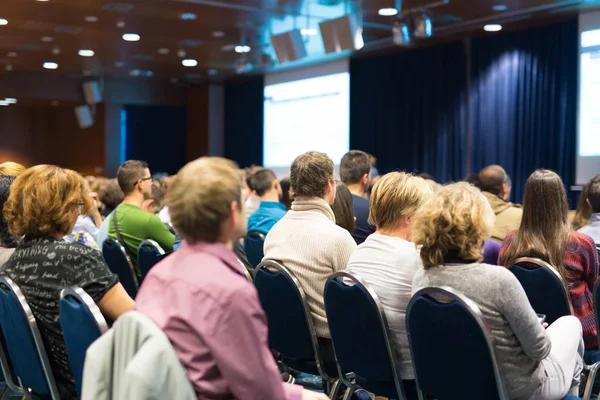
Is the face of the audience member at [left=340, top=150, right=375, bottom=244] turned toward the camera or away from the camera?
away from the camera

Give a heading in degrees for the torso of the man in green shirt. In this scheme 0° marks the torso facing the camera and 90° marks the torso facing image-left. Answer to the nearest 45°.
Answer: approximately 225°

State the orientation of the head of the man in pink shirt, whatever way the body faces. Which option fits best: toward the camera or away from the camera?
away from the camera

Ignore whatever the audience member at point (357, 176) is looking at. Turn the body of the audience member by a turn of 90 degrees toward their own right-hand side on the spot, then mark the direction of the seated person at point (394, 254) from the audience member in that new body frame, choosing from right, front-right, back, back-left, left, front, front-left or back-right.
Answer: front-right

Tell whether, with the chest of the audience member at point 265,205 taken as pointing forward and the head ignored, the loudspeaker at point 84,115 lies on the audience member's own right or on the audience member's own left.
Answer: on the audience member's own left

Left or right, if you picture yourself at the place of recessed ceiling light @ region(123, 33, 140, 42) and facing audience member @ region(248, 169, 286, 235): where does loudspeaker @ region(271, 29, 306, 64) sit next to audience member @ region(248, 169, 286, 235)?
left

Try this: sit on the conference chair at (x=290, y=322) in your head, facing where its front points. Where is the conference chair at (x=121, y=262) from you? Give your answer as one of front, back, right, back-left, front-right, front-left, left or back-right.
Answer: left

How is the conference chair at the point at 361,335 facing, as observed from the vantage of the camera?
facing away from the viewer and to the right of the viewer

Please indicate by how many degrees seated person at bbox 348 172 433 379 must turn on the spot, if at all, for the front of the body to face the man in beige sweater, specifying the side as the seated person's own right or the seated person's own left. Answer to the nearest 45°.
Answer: approximately 90° to the seated person's own left

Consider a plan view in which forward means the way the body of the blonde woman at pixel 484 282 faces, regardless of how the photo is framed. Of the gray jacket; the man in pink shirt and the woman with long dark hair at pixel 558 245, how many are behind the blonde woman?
2

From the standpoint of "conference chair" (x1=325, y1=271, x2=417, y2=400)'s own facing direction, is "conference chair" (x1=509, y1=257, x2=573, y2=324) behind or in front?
in front

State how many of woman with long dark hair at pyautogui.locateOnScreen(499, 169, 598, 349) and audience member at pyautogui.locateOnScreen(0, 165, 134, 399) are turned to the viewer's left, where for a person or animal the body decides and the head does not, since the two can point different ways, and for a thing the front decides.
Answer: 0

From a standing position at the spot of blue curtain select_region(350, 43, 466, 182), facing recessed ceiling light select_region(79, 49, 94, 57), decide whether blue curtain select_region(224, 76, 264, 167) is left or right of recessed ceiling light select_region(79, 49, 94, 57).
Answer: right
